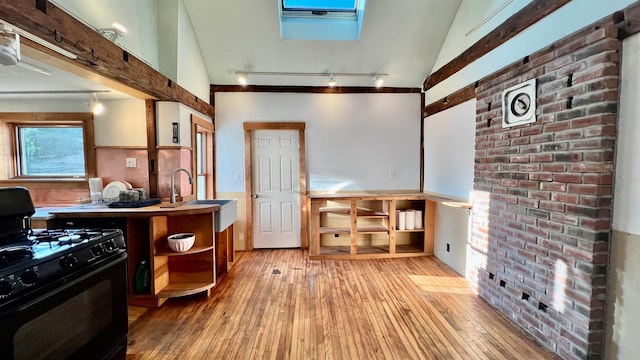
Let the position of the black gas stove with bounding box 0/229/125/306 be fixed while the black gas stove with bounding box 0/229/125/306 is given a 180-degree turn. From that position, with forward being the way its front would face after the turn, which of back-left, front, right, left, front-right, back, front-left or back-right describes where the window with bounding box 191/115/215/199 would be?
right

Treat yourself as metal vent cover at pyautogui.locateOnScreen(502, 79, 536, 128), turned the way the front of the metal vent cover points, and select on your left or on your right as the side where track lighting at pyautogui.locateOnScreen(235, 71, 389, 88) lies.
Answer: on your right

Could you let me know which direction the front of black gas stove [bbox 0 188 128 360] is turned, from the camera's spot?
facing the viewer and to the right of the viewer

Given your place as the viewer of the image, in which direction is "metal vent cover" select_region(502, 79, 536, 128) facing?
facing the viewer and to the left of the viewer

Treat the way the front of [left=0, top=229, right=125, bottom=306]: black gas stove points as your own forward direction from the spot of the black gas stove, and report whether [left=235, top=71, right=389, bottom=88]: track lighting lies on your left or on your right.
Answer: on your left

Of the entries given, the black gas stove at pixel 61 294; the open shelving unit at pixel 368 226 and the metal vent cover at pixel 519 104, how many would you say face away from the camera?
0

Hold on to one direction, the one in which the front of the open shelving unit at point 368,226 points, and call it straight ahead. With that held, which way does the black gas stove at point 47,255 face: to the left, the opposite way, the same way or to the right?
to the left

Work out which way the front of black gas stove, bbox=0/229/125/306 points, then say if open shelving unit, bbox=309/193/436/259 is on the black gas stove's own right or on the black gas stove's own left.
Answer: on the black gas stove's own left

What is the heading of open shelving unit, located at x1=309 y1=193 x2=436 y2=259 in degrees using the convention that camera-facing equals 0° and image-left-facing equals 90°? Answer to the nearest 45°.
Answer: approximately 0°

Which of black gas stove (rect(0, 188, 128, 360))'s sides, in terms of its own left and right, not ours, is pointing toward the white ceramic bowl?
left

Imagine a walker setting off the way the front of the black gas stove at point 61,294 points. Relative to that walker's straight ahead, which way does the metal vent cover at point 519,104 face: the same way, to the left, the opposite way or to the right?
the opposite way

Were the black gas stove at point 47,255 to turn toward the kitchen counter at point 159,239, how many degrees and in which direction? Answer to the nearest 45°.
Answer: approximately 90° to its left

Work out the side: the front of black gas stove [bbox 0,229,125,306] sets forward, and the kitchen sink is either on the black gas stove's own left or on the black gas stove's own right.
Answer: on the black gas stove's own left
